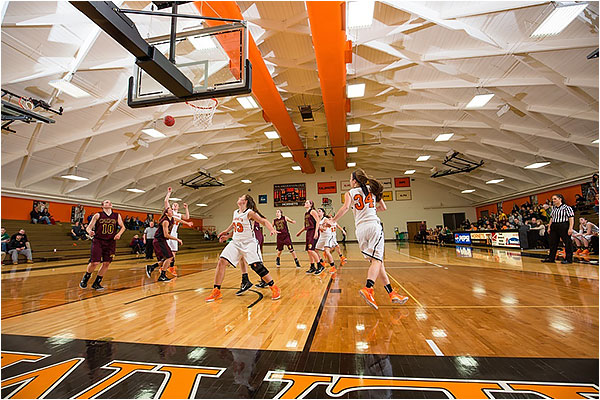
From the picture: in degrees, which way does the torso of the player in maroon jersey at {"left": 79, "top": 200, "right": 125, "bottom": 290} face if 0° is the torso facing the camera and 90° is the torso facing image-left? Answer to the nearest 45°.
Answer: approximately 0°

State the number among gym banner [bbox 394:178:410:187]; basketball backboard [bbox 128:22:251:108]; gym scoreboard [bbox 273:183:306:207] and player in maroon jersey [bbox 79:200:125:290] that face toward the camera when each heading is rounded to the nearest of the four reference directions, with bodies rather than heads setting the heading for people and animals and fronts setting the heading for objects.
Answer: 3

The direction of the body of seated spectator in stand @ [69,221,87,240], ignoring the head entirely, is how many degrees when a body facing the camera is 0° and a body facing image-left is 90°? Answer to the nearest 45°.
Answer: approximately 315°

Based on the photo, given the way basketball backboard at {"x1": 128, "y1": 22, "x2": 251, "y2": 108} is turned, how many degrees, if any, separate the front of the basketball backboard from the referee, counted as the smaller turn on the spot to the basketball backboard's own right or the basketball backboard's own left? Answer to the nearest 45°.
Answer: approximately 45° to the basketball backboard's own right

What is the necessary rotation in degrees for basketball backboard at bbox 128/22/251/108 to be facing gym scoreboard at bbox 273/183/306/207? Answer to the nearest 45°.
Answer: approximately 45° to its left

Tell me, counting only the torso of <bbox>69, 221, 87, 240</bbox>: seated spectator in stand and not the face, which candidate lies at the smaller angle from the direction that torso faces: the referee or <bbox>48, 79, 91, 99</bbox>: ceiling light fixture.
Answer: the referee

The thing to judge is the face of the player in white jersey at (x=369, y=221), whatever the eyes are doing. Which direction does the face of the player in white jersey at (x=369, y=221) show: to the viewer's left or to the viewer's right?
to the viewer's left

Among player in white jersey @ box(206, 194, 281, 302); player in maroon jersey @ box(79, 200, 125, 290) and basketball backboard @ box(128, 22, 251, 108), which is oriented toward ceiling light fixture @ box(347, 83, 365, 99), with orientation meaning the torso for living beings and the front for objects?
the basketball backboard

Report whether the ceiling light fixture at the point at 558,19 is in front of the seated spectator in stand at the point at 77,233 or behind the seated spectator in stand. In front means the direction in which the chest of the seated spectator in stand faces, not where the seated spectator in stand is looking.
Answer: in front
